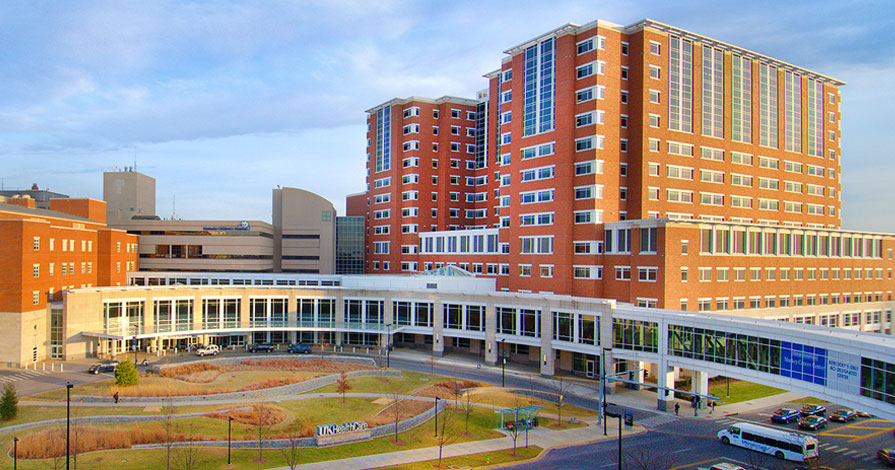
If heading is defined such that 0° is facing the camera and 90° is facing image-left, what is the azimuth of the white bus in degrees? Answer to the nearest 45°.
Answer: approximately 135°

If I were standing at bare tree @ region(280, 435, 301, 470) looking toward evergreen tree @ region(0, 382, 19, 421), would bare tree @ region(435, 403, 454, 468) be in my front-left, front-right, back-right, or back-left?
back-right

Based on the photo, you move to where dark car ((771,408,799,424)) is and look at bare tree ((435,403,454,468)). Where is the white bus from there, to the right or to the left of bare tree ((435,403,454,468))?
left

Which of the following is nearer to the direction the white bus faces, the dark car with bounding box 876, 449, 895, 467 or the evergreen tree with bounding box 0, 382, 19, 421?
the evergreen tree

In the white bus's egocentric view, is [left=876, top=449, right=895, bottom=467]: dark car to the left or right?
on its right

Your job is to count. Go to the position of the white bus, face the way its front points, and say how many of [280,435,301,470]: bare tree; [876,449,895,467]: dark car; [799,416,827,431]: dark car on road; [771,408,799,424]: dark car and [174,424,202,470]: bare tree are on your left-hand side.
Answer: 2

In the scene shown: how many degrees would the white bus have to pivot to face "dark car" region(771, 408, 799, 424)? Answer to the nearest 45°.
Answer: approximately 45° to its right
